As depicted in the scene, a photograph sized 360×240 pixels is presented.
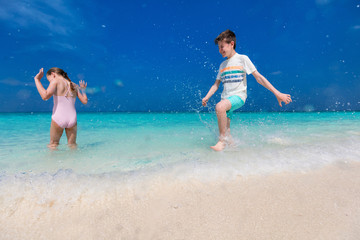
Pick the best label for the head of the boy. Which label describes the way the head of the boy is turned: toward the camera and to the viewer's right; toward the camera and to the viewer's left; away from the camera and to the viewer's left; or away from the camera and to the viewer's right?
toward the camera and to the viewer's left

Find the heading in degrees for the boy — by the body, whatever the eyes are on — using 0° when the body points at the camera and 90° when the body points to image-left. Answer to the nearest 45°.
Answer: approximately 45°

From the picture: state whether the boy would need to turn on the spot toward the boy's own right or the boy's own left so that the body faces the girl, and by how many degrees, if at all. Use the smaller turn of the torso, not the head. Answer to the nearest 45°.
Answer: approximately 45° to the boy's own right
